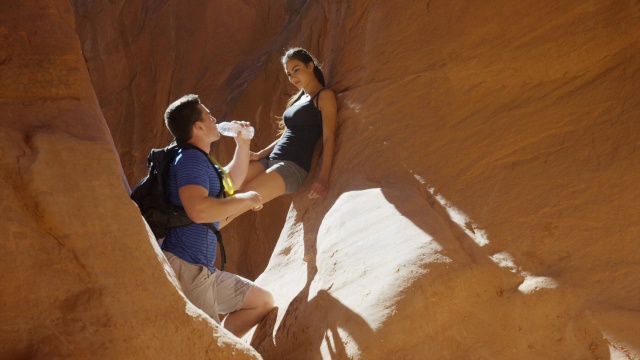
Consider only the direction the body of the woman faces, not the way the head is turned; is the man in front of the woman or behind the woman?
in front

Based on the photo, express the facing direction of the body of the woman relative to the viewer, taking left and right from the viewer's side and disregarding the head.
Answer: facing the viewer and to the left of the viewer

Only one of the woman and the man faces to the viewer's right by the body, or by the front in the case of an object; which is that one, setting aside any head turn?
the man

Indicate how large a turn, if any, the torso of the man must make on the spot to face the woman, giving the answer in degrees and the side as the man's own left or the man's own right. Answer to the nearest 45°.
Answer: approximately 45° to the man's own left

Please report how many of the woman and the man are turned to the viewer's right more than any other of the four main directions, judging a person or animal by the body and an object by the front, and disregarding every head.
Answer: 1

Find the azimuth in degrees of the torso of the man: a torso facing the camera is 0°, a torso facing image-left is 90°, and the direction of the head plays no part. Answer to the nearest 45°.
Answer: approximately 270°

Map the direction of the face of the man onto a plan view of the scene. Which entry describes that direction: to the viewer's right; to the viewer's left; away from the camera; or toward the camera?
to the viewer's right
